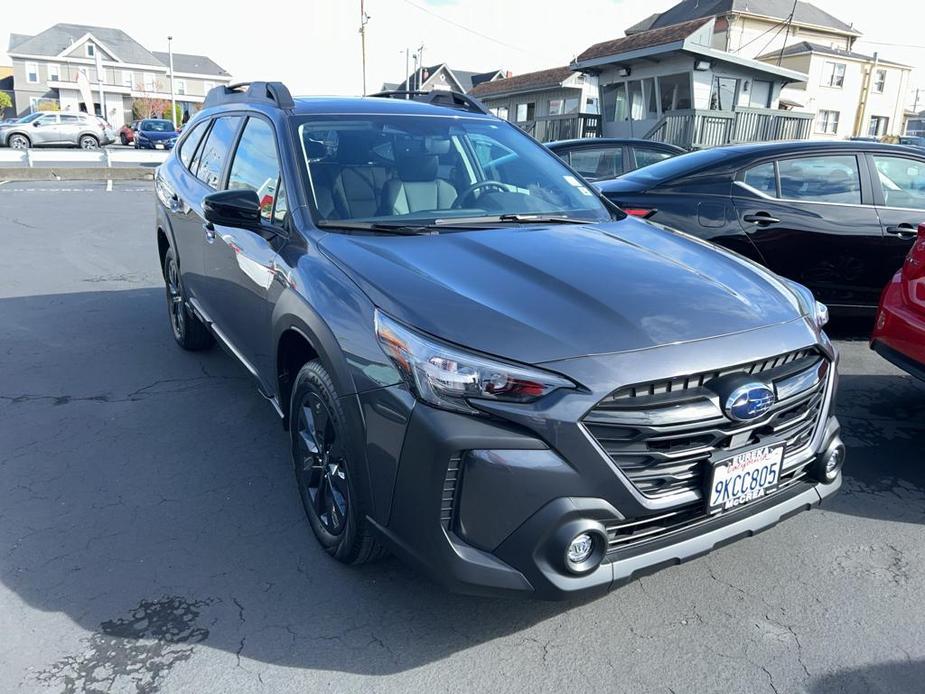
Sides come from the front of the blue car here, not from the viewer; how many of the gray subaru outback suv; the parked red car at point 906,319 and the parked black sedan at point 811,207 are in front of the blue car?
3

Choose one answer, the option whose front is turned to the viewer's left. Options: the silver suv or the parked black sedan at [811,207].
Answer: the silver suv

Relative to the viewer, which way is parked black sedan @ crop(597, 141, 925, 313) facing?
to the viewer's right

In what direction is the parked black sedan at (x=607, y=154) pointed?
to the viewer's right

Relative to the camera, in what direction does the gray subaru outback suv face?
facing the viewer and to the right of the viewer

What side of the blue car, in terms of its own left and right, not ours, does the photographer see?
front

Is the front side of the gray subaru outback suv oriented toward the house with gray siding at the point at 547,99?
no

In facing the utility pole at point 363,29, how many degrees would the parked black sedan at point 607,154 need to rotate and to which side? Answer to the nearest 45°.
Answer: approximately 135° to its left

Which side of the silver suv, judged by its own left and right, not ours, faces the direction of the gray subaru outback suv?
left

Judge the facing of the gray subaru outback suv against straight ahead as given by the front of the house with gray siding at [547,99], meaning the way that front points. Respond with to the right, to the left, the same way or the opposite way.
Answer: to the left

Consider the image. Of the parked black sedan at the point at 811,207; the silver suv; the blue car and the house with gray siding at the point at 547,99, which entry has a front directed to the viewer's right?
the parked black sedan
